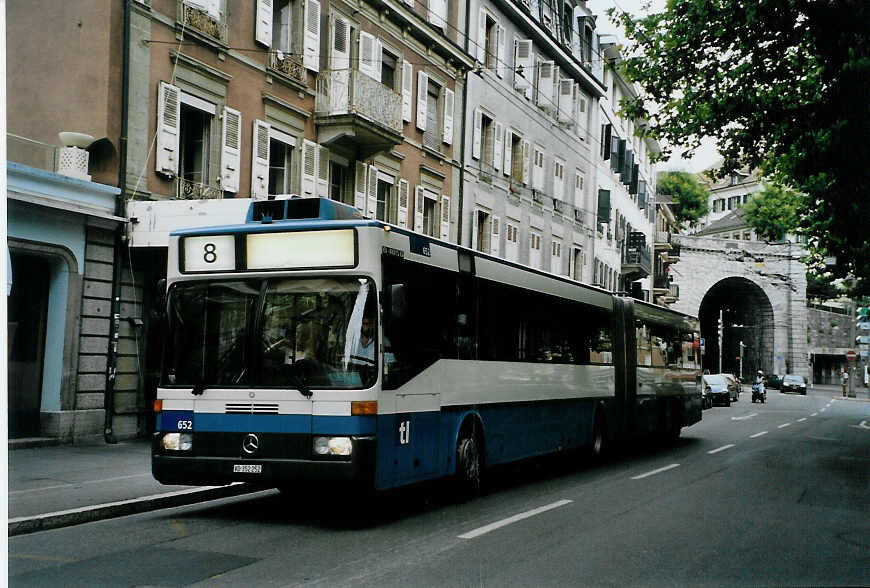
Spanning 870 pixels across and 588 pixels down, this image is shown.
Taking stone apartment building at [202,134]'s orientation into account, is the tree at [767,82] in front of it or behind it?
in front

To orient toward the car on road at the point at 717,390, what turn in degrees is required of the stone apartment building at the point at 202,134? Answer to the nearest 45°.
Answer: approximately 90° to its left

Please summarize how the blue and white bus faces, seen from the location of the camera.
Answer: facing the viewer and to the left of the viewer

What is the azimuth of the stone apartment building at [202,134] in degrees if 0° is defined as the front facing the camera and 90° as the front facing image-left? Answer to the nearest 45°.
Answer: approximately 315°

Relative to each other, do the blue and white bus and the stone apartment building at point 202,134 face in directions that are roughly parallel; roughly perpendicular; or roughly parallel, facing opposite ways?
roughly perpendicular

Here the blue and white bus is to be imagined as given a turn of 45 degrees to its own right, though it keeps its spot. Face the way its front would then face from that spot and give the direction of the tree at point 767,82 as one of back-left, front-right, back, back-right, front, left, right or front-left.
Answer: back-right

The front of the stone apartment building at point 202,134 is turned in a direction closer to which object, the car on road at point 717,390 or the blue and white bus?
the blue and white bus

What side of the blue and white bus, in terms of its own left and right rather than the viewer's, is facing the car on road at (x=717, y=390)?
back

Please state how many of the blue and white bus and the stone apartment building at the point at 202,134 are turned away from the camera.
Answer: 0

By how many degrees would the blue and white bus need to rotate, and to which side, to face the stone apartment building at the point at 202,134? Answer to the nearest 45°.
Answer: approximately 135° to its right

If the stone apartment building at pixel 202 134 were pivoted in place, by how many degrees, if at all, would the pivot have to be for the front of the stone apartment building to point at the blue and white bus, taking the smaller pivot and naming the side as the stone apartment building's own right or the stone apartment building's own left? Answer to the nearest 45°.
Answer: approximately 45° to the stone apartment building's own right
